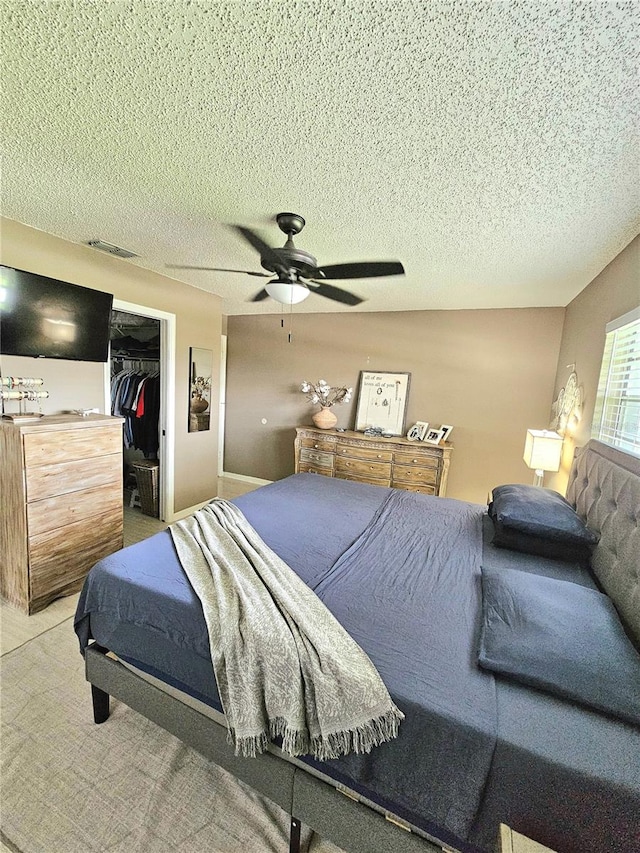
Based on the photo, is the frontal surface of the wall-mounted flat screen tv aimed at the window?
yes

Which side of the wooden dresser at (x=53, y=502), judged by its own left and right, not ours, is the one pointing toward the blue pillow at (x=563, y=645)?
front

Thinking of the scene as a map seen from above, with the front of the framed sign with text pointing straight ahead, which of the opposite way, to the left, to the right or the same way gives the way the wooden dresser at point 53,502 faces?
to the left

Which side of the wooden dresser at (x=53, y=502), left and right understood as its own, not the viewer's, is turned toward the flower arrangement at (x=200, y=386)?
left

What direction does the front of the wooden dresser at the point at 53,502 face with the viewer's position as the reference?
facing the viewer and to the right of the viewer

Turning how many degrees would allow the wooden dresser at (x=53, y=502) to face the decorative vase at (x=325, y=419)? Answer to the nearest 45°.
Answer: approximately 45° to its left

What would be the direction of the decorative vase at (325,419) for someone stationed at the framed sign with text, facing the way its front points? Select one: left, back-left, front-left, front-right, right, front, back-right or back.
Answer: right

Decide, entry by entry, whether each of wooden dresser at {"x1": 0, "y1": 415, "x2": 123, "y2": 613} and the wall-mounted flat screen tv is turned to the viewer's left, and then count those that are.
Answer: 0

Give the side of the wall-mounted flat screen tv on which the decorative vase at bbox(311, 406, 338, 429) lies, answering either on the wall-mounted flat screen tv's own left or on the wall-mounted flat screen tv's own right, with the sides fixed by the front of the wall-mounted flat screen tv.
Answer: on the wall-mounted flat screen tv's own left

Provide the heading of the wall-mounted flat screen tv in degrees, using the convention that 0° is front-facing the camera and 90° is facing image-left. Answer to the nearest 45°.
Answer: approximately 315°

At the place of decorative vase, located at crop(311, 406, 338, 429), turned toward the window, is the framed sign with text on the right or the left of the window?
left

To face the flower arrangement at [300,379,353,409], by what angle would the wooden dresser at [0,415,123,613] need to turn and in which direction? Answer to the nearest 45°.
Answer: approximately 45° to its left
